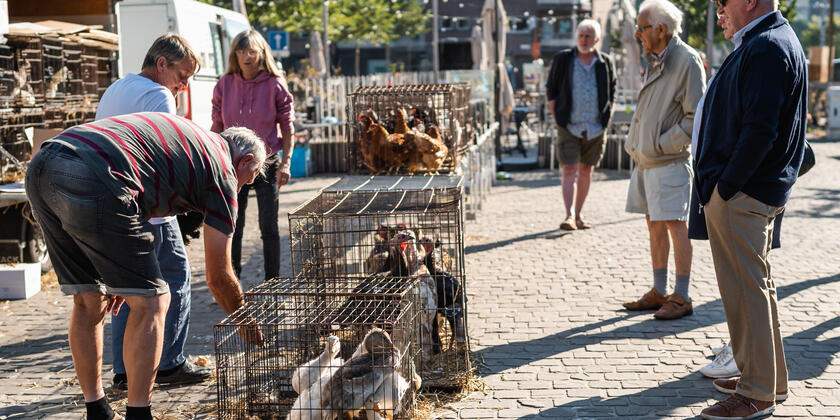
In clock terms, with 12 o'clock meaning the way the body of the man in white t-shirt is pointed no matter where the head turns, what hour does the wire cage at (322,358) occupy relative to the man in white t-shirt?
The wire cage is roughly at 2 o'clock from the man in white t-shirt.

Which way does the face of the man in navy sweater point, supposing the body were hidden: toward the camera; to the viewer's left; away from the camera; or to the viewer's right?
to the viewer's left

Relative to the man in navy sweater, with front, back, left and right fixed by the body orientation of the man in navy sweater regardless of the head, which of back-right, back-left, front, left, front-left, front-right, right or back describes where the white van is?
front-right

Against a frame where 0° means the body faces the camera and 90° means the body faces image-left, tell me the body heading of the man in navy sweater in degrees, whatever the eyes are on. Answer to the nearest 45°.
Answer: approximately 90°

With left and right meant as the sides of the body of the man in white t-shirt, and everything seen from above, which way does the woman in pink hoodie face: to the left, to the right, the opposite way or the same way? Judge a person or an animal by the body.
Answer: to the right

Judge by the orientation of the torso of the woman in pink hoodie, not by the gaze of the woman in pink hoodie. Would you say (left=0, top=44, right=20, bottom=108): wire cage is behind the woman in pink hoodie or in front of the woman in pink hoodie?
behind

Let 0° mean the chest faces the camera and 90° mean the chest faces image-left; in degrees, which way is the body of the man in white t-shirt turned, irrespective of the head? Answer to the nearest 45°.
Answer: approximately 270°

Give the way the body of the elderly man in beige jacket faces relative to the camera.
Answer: to the viewer's left

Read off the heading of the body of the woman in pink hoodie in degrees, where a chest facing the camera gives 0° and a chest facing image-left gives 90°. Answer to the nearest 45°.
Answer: approximately 0°
